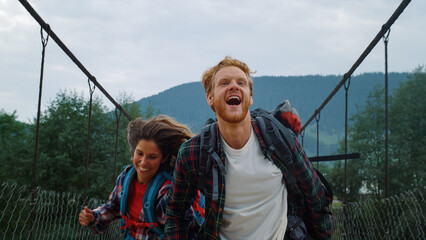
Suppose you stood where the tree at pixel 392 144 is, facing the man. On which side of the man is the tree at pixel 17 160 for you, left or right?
right

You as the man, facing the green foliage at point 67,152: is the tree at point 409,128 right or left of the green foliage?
right

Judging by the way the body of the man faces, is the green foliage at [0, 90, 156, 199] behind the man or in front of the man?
behind

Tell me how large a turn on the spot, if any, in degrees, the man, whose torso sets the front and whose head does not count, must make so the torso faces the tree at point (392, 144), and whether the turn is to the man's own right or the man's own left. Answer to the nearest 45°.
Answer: approximately 180°

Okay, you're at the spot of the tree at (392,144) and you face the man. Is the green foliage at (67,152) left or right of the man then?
right

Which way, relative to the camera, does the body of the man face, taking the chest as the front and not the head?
toward the camera

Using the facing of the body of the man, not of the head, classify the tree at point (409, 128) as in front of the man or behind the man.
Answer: behind

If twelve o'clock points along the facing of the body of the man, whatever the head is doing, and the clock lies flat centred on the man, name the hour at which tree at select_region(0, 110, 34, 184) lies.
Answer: The tree is roughly at 5 o'clock from the man.

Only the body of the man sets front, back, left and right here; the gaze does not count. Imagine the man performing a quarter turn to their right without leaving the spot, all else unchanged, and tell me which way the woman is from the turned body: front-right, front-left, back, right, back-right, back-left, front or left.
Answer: front-right
